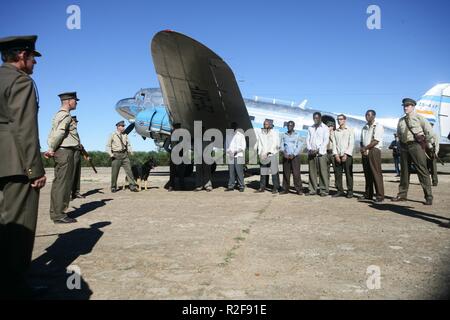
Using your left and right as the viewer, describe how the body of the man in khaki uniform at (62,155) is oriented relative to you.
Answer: facing to the right of the viewer

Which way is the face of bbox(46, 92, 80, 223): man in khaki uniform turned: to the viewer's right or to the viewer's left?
to the viewer's right

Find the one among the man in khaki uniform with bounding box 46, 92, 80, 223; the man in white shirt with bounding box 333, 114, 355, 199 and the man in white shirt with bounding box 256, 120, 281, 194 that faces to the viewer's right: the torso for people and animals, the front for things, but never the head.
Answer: the man in khaki uniform

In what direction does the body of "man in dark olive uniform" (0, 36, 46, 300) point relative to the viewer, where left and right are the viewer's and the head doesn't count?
facing away from the viewer and to the right of the viewer

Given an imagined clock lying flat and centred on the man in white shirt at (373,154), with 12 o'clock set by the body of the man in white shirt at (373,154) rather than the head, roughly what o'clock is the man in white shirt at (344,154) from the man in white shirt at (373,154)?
the man in white shirt at (344,154) is roughly at 3 o'clock from the man in white shirt at (373,154).

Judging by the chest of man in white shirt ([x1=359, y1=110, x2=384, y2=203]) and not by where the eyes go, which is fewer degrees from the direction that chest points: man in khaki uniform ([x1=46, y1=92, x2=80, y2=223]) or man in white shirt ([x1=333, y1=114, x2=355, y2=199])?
the man in khaki uniform

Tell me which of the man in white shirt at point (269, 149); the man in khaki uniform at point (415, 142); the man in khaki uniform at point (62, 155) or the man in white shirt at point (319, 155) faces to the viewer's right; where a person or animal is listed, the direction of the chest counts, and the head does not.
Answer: the man in khaki uniform at point (62, 155)

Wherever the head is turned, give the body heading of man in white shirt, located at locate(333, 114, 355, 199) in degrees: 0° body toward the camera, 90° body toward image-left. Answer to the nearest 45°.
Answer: approximately 45°
